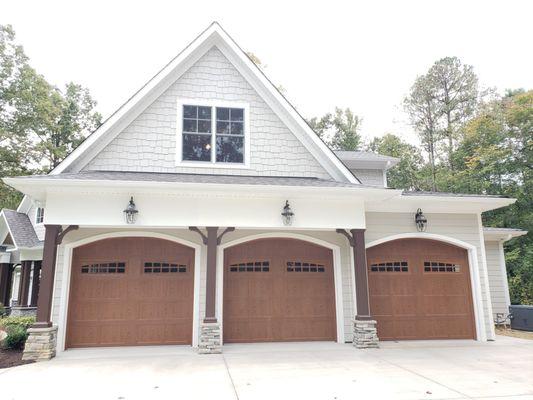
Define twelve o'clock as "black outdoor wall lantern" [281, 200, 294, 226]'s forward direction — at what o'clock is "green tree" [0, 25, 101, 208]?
The green tree is roughly at 4 o'clock from the black outdoor wall lantern.

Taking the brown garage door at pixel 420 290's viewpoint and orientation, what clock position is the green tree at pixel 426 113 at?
The green tree is roughly at 6 o'clock from the brown garage door.

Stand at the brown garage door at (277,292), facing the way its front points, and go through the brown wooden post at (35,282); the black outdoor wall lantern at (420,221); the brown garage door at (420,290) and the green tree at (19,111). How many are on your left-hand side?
2

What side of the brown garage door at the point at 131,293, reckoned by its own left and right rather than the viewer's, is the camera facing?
front

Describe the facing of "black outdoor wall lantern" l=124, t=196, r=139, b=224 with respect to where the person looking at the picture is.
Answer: facing the viewer

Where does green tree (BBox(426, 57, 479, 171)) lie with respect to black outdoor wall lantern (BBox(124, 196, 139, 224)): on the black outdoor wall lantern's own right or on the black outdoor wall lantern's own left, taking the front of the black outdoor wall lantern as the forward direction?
on the black outdoor wall lantern's own left

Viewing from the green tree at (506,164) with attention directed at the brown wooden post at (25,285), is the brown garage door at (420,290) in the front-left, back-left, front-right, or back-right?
front-left

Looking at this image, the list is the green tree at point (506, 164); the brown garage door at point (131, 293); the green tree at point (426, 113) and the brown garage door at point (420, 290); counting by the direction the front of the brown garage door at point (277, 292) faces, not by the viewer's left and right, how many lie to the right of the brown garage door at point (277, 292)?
1

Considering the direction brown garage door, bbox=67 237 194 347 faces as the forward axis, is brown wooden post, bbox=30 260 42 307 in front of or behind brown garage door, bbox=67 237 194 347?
behind

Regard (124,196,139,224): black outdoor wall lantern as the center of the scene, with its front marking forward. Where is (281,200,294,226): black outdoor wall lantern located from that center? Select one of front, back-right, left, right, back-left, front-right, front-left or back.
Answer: left

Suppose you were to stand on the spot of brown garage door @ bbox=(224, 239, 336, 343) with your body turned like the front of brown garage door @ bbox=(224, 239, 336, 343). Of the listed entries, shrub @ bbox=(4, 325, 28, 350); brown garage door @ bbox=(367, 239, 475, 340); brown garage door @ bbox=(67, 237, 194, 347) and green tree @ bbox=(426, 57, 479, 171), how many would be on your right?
2

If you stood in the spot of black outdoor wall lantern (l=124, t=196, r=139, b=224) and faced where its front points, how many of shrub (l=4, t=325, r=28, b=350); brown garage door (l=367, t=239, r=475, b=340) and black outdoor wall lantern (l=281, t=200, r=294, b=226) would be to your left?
2

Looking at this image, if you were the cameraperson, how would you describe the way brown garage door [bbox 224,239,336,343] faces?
facing the viewer

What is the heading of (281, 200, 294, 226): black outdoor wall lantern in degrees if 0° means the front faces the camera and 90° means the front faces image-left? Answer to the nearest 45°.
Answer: approximately 0°

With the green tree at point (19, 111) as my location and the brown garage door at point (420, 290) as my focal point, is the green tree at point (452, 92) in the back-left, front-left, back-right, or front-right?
front-left
